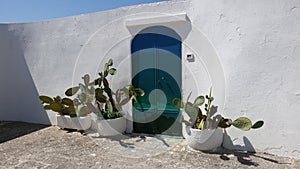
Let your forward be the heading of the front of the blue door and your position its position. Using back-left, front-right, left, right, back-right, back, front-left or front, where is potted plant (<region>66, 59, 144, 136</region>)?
right

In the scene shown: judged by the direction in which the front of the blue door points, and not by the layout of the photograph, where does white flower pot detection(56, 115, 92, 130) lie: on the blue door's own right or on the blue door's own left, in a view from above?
on the blue door's own right

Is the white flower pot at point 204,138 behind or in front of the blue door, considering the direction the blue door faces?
in front

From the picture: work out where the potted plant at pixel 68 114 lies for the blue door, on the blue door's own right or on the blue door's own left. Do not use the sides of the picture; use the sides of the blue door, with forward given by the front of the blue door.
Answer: on the blue door's own right

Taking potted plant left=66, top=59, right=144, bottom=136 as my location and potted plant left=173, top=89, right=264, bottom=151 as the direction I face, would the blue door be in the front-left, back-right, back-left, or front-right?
front-left

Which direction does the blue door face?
toward the camera

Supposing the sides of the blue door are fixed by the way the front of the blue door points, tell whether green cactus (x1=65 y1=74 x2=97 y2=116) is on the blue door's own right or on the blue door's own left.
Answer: on the blue door's own right

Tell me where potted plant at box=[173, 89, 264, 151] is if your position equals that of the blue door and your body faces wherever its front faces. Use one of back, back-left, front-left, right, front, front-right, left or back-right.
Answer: front-left

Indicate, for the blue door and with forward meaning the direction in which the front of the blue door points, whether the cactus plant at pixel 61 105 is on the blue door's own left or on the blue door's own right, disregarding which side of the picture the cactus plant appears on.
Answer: on the blue door's own right
